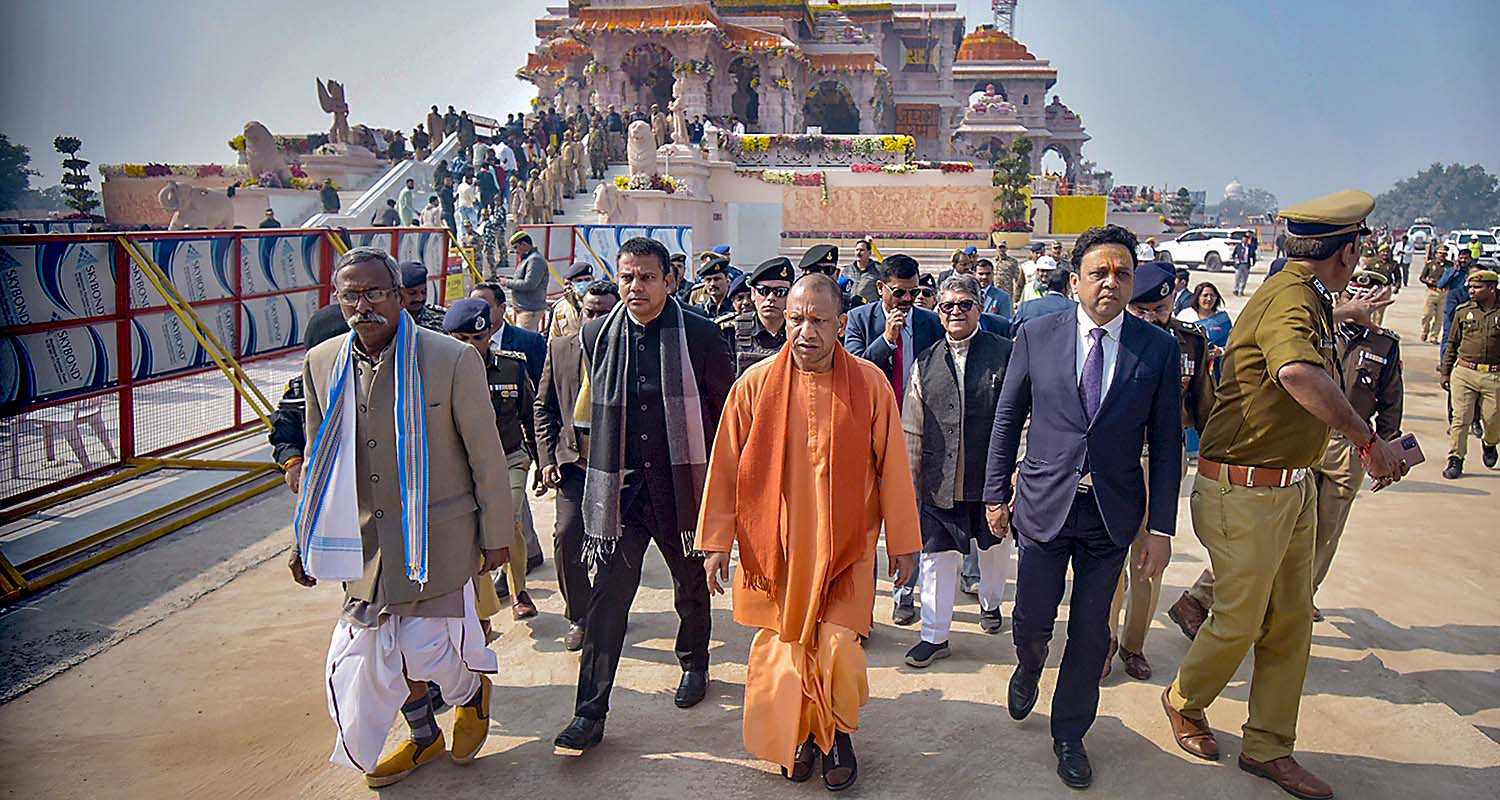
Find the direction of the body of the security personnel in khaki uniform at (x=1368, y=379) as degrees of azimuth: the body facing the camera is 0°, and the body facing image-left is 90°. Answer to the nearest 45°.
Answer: approximately 45°

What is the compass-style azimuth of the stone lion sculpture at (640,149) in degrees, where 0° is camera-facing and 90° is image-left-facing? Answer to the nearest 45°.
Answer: approximately 45°

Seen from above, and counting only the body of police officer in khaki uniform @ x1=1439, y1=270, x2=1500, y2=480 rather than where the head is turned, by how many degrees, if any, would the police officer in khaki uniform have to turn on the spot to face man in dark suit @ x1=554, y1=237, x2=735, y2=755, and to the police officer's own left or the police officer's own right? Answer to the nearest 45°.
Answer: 0° — they already face them

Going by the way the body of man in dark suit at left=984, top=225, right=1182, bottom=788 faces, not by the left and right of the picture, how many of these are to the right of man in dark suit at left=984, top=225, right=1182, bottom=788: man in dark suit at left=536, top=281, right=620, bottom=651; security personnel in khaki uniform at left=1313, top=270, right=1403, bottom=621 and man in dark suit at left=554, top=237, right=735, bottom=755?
2

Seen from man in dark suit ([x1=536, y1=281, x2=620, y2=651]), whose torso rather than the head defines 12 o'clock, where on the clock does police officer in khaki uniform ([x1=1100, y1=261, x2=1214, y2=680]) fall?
The police officer in khaki uniform is roughly at 9 o'clock from the man in dark suit.

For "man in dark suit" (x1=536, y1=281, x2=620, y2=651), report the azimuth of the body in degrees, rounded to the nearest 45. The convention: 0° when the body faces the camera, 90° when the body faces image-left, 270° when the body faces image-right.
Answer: approximately 0°

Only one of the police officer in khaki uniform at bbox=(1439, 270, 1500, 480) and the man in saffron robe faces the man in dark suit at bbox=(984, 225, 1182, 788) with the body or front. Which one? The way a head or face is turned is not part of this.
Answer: the police officer in khaki uniform

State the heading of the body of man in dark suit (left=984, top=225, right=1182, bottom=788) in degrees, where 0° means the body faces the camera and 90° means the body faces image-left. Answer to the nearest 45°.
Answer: approximately 0°

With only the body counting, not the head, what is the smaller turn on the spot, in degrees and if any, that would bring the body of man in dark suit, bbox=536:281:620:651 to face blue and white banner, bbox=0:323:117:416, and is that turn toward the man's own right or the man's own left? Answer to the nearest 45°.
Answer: approximately 135° to the man's own right
